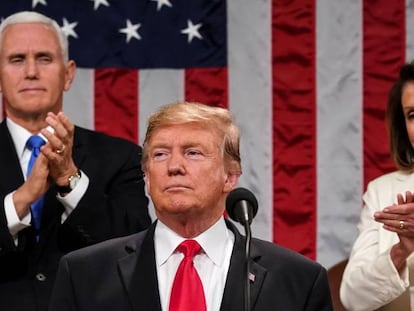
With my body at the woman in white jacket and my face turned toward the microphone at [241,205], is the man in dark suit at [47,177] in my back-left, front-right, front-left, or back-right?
front-right

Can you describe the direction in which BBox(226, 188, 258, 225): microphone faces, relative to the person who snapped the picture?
facing away from the viewer

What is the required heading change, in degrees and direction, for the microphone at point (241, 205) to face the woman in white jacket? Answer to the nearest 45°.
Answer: approximately 45° to its right

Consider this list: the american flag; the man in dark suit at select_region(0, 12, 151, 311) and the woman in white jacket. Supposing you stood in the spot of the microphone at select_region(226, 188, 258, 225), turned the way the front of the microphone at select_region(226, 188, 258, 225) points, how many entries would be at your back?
0

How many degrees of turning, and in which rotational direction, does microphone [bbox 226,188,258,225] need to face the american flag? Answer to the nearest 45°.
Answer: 0° — it already faces it

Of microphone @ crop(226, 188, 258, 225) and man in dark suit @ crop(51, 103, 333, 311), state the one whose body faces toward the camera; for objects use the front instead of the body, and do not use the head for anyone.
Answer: the man in dark suit

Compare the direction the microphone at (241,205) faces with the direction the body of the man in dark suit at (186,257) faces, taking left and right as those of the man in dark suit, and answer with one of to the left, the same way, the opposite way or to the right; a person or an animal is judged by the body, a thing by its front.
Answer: the opposite way

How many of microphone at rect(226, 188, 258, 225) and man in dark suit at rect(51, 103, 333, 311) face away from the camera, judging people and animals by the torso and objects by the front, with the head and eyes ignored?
1

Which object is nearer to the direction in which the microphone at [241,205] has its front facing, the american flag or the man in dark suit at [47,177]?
the american flag

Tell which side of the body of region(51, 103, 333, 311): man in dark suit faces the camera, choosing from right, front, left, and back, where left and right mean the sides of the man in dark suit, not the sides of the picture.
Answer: front
